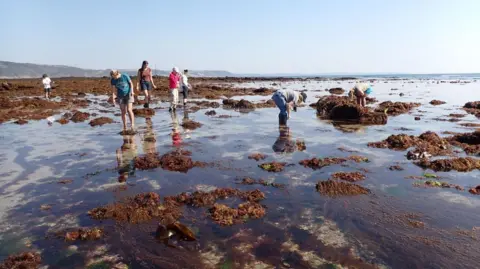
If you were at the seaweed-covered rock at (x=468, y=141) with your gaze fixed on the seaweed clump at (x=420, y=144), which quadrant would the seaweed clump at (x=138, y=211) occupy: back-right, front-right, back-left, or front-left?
front-left

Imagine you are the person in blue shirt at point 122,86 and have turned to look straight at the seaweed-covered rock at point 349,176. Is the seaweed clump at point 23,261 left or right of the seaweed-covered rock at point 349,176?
right

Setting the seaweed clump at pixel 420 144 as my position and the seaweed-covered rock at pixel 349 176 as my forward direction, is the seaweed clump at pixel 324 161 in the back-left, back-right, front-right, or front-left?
front-right

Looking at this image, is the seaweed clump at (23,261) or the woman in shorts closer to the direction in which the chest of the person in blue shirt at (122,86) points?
the seaweed clump

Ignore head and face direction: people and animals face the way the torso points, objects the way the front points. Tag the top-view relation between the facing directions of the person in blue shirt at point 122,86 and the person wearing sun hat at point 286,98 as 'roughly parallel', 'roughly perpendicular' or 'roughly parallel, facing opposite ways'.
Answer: roughly perpendicular

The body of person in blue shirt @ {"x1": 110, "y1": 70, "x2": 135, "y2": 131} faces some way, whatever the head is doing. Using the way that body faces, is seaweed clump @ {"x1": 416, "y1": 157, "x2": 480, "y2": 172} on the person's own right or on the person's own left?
on the person's own left

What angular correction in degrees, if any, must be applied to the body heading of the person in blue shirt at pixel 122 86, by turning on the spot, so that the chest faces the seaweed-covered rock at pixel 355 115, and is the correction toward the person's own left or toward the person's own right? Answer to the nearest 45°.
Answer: approximately 135° to the person's own left

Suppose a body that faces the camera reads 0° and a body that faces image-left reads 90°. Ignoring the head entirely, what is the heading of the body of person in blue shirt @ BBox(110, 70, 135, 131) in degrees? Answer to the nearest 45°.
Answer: approximately 45°

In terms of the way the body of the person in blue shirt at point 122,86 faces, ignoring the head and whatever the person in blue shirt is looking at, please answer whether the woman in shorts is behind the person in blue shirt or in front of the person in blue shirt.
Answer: behind
